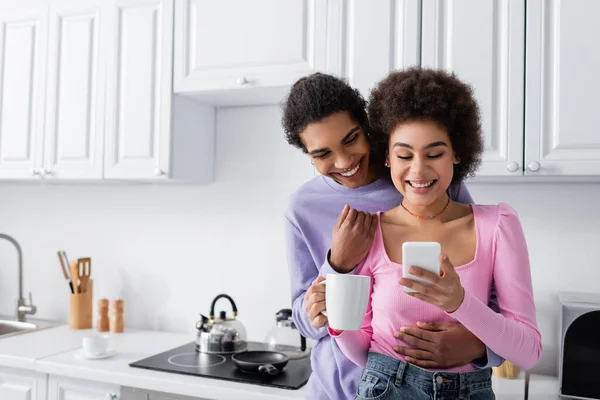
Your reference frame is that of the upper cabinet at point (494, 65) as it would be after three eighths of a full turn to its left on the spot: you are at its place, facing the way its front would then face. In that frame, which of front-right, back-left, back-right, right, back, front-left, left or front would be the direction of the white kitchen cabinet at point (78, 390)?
back-left

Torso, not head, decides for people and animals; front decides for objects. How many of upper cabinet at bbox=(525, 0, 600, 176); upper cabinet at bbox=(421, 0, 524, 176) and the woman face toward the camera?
3

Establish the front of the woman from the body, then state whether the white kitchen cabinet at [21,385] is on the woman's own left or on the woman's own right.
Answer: on the woman's own right

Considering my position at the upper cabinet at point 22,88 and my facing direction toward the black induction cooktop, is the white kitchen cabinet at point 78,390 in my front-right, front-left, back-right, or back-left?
front-right

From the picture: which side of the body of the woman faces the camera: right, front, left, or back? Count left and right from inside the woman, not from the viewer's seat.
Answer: front

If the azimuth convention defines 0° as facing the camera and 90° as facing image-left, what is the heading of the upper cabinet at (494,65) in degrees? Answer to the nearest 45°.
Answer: approximately 0°

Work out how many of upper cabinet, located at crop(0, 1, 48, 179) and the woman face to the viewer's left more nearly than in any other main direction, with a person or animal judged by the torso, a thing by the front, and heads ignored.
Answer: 0

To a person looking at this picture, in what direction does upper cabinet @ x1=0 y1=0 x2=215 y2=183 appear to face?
facing the viewer and to the left of the viewer

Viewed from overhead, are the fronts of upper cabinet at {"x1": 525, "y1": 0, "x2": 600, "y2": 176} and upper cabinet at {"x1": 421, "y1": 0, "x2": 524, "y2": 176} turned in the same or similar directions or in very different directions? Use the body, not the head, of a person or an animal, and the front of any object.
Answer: same or similar directions

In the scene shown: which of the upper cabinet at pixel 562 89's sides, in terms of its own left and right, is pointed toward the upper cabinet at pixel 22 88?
right

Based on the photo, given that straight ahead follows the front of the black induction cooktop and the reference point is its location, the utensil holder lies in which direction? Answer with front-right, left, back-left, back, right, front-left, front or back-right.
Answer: right

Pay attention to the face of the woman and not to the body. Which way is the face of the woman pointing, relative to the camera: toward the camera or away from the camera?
toward the camera

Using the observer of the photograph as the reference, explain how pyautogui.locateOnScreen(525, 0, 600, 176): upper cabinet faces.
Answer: facing the viewer

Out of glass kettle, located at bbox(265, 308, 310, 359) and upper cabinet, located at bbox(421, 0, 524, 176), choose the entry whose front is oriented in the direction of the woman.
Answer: the upper cabinet

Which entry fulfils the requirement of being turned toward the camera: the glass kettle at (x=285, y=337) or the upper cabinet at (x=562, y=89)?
the upper cabinet
